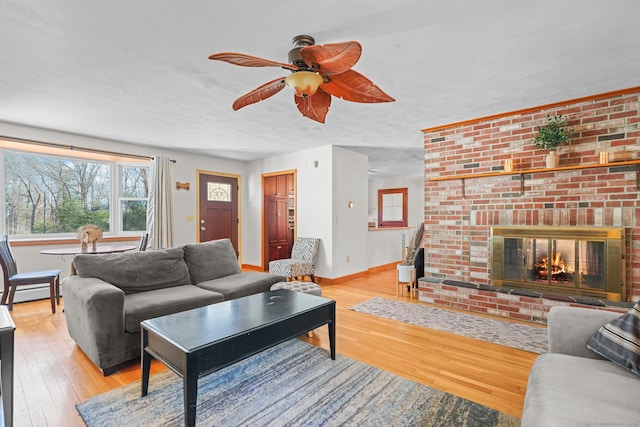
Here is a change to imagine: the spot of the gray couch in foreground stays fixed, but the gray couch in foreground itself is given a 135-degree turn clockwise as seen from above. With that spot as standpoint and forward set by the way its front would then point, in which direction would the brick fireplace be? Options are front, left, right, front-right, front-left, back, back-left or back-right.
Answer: front-left

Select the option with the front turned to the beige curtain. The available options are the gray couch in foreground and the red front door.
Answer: the gray couch in foreground

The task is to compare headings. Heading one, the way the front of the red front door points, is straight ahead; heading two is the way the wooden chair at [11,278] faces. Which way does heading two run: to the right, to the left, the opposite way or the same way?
to the left

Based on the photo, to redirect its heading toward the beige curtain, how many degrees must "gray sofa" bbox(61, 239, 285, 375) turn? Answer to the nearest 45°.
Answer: approximately 135° to its left

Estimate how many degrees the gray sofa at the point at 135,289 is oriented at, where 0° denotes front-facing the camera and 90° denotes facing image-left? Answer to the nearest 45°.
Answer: approximately 315°

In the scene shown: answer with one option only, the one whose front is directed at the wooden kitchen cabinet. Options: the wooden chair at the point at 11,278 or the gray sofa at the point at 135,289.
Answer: the wooden chair

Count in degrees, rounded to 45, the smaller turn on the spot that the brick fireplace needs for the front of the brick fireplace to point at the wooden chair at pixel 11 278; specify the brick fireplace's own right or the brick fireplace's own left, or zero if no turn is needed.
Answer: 0° — it already faces it

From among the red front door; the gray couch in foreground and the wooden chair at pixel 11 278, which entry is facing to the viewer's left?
the gray couch in foreground

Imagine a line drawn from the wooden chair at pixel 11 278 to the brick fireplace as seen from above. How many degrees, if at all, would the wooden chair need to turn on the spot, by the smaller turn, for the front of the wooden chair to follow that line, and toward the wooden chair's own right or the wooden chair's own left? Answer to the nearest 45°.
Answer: approximately 45° to the wooden chair's own right

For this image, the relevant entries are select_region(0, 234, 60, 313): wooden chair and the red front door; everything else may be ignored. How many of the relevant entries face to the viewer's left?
0

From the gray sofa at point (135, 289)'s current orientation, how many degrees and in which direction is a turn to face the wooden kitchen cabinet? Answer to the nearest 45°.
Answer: approximately 90° to its left

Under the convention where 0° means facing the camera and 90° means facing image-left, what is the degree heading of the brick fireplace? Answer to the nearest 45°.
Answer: approximately 45°

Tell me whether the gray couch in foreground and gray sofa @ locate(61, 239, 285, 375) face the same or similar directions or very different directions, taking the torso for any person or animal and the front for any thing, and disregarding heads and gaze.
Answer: very different directions

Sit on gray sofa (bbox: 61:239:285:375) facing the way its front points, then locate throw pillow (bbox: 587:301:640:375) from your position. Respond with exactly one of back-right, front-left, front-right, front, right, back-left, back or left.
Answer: front

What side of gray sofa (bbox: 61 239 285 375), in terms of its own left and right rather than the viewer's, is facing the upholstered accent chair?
left

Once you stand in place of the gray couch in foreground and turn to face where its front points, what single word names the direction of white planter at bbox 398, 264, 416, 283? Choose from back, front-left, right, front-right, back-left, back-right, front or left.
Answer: front-right

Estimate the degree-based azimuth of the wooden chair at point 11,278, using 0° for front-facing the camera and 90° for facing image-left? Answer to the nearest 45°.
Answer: approximately 270°

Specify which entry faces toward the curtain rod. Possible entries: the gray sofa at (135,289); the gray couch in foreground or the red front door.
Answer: the gray couch in foreground

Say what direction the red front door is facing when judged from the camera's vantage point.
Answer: facing the viewer and to the right of the viewer

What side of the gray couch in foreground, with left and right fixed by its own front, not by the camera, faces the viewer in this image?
left

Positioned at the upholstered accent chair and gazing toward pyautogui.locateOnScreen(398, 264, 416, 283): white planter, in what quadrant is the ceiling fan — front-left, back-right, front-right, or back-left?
front-right

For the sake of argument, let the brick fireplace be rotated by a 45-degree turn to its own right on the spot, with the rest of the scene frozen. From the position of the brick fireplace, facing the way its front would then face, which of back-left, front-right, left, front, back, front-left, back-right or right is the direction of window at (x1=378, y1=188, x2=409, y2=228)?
front-right
